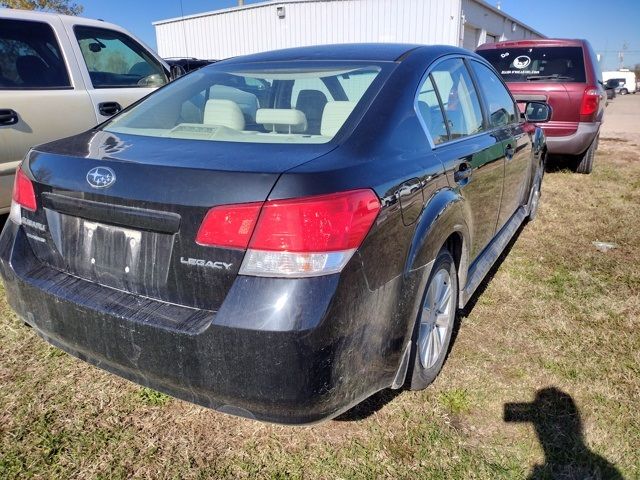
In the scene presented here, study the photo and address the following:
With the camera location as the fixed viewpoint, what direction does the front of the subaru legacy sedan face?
facing away from the viewer and to the right of the viewer

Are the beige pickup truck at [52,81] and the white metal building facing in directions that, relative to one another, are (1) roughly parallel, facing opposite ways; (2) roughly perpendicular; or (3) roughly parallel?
roughly perpendicular

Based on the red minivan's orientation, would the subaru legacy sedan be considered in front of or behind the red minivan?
behind

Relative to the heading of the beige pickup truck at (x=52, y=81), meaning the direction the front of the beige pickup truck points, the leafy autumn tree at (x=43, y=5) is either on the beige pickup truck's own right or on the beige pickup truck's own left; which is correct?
on the beige pickup truck's own left

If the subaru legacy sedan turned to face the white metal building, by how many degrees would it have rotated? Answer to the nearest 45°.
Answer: approximately 45° to its left

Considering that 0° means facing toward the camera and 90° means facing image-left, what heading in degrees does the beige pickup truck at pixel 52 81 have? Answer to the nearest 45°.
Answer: approximately 225°

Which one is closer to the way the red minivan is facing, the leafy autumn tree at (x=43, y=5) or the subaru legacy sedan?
the leafy autumn tree

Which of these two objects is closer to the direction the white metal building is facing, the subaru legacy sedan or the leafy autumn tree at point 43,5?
the subaru legacy sedan

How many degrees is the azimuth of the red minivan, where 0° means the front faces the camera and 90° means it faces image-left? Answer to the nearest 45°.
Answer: approximately 180°

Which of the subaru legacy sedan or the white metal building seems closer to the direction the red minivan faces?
the white metal building

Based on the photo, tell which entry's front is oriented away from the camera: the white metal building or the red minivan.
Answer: the red minivan

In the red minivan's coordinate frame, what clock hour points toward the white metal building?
The white metal building is roughly at 11 o'clock from the red minivan.
